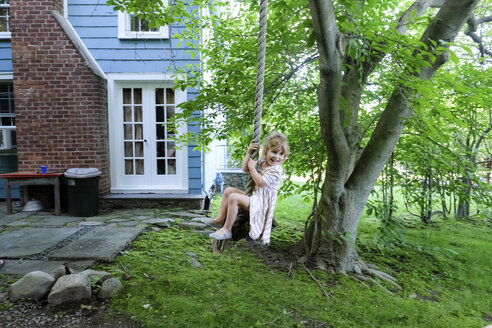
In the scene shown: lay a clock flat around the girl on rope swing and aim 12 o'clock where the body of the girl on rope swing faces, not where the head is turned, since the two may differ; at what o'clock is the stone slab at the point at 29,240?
The stone slab is roughly at 1 o'clock from the girl on rope swing.

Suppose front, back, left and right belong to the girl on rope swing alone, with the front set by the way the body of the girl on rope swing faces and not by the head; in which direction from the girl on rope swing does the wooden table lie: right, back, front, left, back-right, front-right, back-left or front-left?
front-right

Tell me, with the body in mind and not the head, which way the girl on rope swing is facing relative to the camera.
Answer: to the viewer's left

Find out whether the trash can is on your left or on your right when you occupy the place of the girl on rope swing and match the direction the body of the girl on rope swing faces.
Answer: on your right

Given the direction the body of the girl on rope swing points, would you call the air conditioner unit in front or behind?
in front

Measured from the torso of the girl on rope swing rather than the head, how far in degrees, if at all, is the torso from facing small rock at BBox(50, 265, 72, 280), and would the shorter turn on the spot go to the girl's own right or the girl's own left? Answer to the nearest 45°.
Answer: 0° — they already face it

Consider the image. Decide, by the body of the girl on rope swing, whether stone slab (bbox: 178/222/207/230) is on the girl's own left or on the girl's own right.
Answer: on the girl's own right

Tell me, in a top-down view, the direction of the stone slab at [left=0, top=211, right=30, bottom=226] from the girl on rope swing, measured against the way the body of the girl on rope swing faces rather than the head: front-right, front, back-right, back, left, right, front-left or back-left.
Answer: front-right

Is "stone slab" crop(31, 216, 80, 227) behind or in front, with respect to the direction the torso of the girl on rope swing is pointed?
in front

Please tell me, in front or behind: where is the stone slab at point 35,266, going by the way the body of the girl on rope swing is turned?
in front
